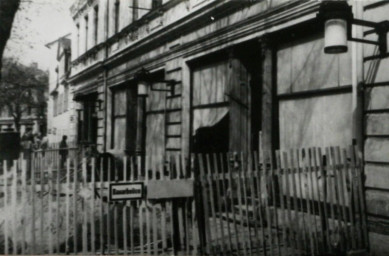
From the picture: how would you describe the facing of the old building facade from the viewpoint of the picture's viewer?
facing the viewer and to the left of the viewer

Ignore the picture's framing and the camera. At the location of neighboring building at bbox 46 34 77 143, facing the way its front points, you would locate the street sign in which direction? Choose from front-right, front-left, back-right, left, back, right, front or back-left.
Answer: front-left

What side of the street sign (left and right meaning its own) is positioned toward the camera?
front

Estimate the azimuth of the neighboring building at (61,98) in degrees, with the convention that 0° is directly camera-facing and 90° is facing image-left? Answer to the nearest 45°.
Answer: approximately 45°

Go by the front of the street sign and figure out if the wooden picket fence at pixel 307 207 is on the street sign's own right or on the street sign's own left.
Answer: on the street sign's own left

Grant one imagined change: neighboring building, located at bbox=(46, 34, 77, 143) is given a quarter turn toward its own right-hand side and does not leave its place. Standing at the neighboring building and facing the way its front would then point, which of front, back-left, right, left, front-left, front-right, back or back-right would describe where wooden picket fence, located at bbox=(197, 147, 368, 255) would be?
back-left

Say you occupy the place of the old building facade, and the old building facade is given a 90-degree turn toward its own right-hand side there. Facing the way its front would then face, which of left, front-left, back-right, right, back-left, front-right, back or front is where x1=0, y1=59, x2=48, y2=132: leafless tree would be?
front

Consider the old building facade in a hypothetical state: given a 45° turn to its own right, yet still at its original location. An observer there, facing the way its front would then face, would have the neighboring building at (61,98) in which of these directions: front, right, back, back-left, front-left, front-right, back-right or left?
front-right
